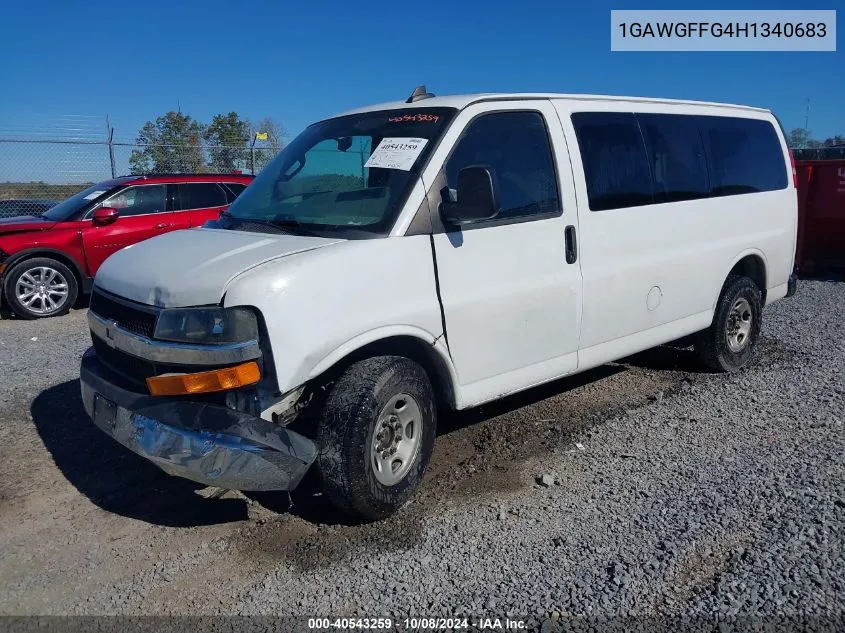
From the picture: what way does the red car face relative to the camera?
to the viewer's left

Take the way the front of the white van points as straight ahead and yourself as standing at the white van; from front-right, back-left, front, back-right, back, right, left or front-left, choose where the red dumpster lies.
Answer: back

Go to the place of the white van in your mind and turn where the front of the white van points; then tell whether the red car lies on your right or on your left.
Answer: on your right

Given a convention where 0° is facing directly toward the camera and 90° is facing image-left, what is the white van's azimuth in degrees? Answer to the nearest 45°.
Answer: approximately 45°

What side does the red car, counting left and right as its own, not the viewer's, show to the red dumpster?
back

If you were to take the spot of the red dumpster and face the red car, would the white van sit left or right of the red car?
left
